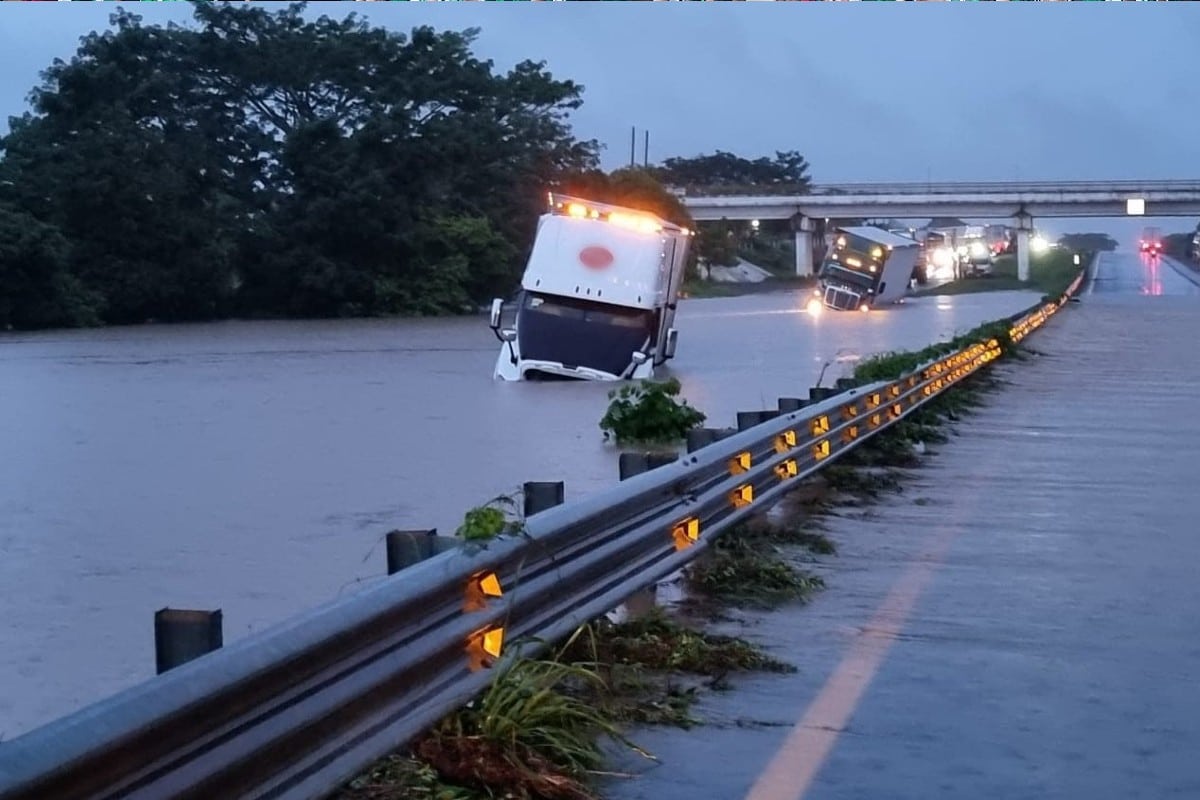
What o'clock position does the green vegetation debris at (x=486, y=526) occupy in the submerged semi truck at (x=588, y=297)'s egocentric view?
The green vegetation debris is roughly at 12 o'clock from the submerged semi truck.

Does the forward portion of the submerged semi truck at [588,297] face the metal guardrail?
yes

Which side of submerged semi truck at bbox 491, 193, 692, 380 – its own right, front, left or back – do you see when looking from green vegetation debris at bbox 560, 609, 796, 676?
front

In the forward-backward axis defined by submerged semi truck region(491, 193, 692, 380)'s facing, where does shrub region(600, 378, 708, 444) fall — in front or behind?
in front

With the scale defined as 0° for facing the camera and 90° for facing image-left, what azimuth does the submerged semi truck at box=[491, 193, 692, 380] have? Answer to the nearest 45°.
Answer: approximately 0°
